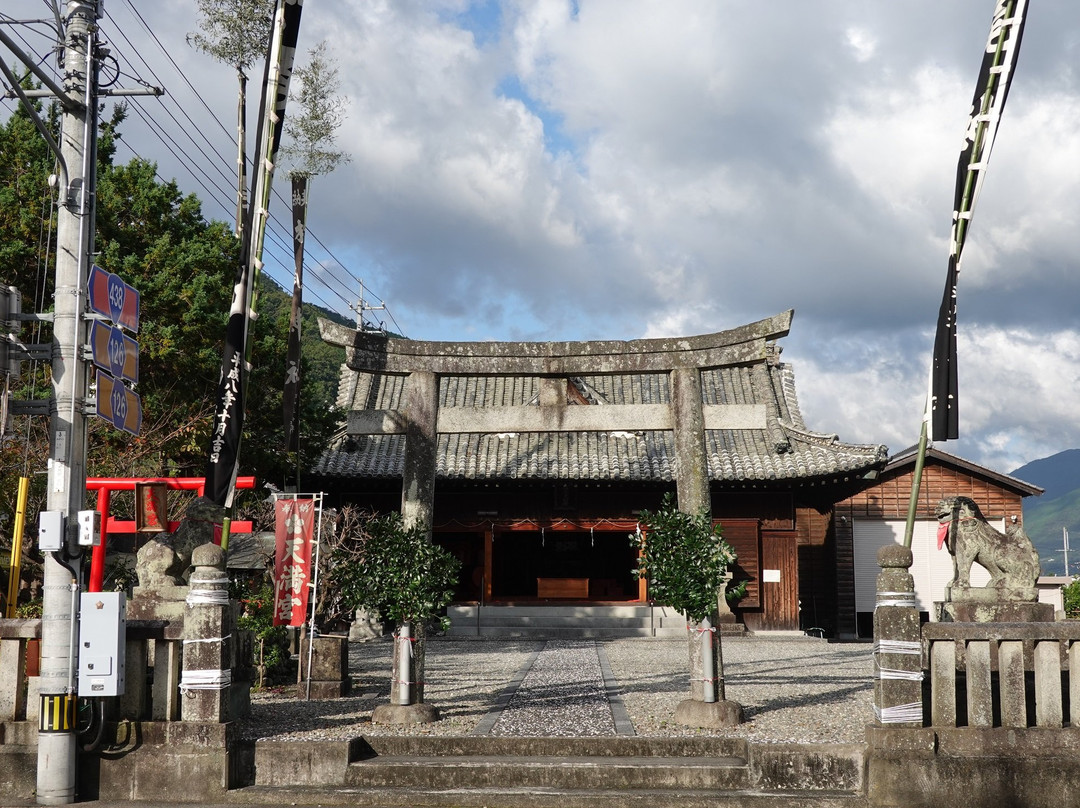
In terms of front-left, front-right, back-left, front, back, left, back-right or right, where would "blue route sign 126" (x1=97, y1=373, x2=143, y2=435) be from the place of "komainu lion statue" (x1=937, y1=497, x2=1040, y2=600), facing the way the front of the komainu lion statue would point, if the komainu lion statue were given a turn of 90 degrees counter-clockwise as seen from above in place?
front-right

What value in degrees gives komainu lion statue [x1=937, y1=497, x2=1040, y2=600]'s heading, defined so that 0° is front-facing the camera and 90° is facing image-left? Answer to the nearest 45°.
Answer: approximately 90°

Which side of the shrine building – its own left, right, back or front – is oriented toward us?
front

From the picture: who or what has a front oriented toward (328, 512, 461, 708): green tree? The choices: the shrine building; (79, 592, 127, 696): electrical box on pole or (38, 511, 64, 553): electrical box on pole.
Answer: the shrine building

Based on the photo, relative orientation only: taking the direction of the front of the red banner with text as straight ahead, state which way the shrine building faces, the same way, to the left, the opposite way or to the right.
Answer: the same way

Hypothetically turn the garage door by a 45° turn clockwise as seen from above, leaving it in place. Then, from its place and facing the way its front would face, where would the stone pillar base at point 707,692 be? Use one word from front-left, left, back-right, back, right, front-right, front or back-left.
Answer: front-left

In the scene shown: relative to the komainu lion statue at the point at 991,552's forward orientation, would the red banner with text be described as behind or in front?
in front

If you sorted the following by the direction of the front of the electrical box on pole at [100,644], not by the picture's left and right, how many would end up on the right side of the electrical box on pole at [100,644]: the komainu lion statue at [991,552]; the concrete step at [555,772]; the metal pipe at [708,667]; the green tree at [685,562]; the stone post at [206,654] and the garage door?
0

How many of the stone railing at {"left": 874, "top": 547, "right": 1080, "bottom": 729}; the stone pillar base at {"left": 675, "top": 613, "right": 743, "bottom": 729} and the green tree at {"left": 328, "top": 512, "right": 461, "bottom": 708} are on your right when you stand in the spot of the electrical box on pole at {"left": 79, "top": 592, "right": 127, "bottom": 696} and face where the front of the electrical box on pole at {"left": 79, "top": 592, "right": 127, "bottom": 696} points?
0

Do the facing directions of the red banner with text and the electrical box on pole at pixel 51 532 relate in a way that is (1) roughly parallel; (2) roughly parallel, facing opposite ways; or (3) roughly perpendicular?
roughly parallel

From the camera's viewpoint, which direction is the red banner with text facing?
toward the camera

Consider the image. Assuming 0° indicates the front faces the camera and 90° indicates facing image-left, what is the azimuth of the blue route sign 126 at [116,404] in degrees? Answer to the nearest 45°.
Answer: approximately 315°

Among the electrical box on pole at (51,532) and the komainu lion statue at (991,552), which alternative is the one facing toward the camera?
the electrical box on pole

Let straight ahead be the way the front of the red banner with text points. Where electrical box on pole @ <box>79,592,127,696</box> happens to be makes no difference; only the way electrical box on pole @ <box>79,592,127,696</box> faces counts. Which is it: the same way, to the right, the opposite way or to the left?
the same way

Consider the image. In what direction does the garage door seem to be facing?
toward the camera

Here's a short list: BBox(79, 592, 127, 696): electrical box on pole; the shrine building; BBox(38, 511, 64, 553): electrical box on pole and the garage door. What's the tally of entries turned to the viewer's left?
0
